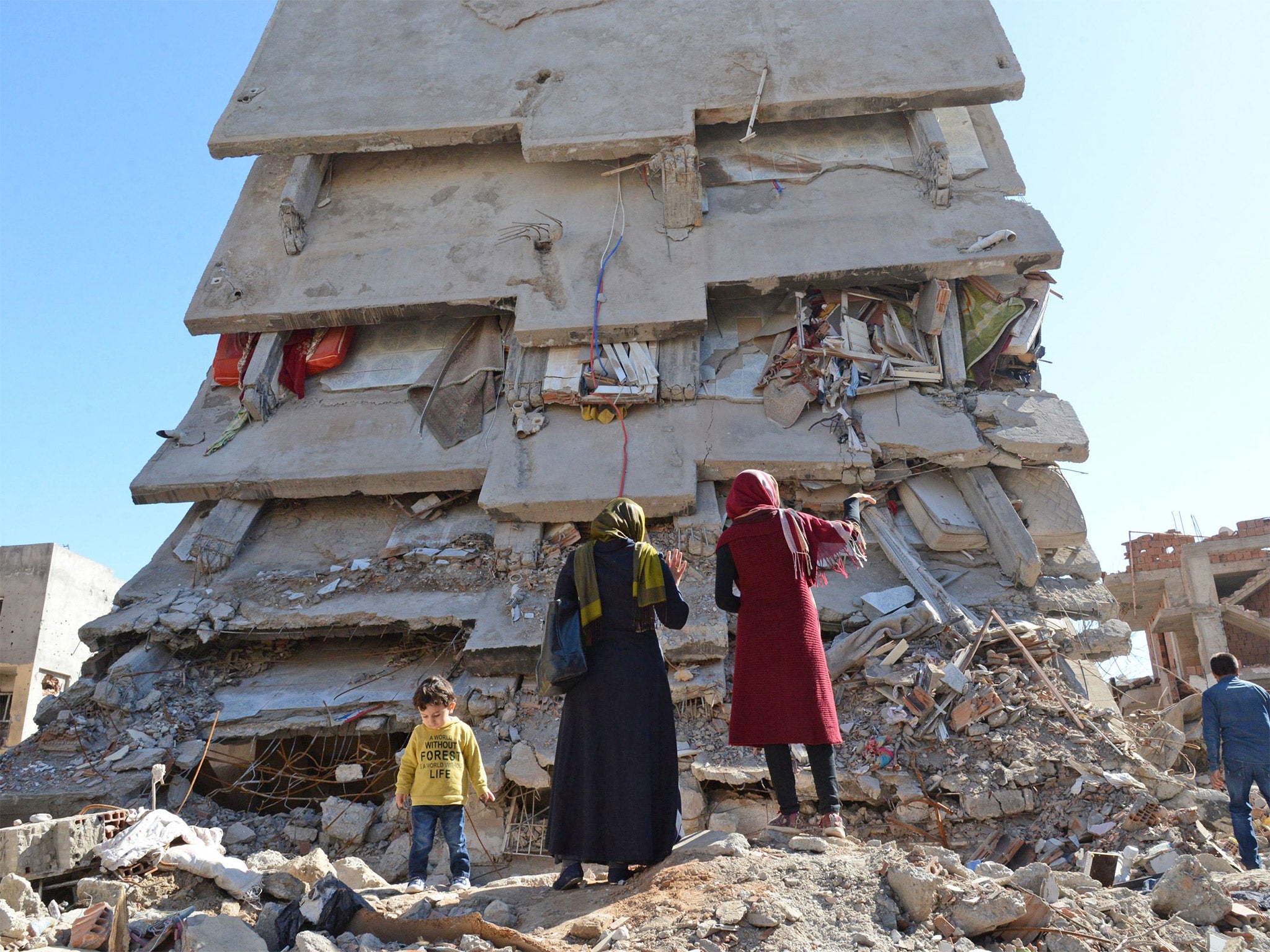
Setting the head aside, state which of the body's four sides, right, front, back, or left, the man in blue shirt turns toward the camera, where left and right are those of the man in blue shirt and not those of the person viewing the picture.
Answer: back

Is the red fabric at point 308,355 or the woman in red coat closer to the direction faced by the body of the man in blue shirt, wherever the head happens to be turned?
the red fabric

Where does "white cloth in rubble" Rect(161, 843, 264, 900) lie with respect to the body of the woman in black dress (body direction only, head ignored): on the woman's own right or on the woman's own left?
on the woman's own left

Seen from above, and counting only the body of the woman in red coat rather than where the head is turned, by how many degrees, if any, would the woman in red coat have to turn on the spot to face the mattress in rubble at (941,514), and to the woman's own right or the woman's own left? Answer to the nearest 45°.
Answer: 0° — they already face it

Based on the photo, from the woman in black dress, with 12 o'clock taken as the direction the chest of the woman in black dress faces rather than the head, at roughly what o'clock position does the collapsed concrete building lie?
The collapsed concrete building is roughly at 12 o'clock from the woman in black dress.

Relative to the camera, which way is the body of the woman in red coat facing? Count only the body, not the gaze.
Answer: away from the camera

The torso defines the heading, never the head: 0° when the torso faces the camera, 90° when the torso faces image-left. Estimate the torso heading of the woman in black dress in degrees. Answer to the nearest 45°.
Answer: approximately 180°

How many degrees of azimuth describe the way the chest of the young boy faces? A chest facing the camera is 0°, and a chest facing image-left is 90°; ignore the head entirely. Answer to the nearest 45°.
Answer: approximately 0°
